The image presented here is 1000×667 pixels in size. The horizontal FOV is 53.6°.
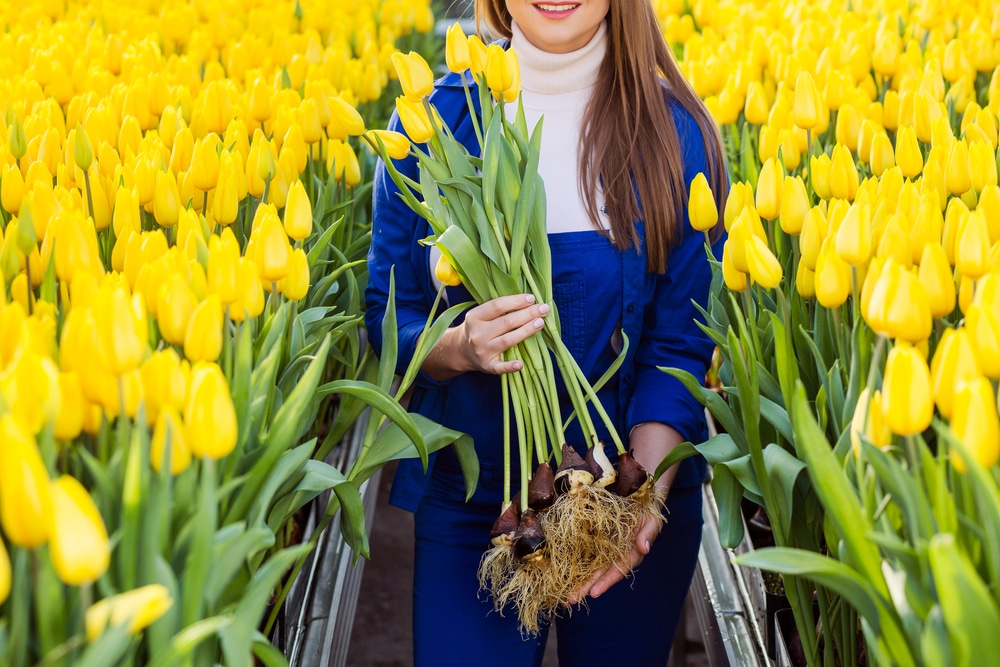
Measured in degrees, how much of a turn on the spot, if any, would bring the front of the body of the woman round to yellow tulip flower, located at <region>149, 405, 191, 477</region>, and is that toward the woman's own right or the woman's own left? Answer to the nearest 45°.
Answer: approximately 45° to the woman's own right

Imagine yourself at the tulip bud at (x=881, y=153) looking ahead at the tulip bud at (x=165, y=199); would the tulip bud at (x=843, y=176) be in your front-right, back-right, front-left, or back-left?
front-left

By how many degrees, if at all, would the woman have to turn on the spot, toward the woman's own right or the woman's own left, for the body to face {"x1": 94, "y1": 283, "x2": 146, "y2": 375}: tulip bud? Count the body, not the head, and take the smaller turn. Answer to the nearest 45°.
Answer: approximately 45° to the woman's own right

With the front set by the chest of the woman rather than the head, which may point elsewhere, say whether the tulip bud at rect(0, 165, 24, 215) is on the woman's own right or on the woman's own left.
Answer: on the woman's own right

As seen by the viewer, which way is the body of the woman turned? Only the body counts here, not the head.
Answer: toward the camera

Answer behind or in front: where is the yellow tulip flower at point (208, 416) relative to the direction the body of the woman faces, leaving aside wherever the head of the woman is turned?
in front

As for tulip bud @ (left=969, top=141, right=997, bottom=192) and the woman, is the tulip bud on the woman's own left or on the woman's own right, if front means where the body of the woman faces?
on the woman's own left

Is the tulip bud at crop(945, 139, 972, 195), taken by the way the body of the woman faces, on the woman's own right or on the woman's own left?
on the woman's own left

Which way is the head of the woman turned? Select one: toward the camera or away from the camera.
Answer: toward the camera
